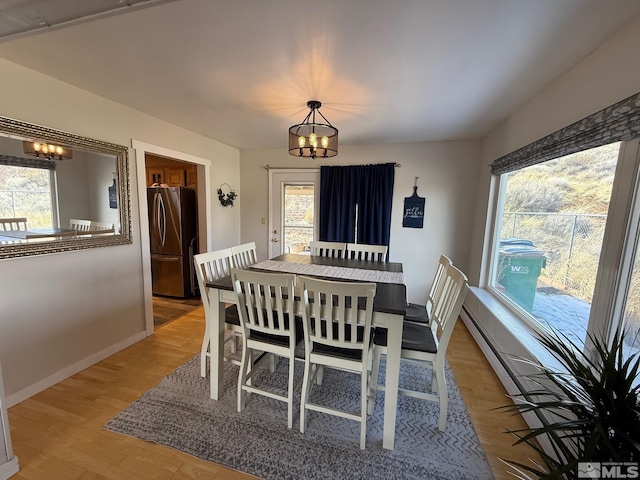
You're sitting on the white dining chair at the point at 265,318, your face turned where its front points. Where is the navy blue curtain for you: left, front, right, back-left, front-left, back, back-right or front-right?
front

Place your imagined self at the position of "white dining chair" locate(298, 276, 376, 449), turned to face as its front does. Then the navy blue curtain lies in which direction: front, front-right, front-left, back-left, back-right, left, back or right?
front

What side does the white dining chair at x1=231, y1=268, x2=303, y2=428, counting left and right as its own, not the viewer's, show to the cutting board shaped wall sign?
front

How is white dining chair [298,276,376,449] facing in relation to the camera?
away from the camera

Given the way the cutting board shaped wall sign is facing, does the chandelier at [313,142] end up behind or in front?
in front

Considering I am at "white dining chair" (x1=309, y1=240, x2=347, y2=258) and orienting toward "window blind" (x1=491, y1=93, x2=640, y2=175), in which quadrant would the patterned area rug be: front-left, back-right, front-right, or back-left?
front-right

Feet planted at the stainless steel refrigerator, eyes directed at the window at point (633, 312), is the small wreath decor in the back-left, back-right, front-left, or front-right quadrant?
front-left

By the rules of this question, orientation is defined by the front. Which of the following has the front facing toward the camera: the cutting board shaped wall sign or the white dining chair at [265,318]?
the cutting board shaped wall sign

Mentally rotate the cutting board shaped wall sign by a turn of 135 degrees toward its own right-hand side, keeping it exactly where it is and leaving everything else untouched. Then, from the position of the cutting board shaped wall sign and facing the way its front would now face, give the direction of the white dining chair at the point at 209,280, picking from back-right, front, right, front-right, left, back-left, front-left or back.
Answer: left

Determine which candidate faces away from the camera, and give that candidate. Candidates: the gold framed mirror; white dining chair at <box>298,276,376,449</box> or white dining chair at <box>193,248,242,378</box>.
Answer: white dining chair at <box>298,276,376,449</box>

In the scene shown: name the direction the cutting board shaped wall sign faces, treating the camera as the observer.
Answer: facing the viewer

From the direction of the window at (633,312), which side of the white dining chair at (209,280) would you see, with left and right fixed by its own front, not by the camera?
front

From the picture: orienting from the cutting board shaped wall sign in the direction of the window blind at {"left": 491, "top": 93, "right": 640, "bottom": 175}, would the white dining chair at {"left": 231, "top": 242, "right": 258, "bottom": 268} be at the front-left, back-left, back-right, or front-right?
front-right

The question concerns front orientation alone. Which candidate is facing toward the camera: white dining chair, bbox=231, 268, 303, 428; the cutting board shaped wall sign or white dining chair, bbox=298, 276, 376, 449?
the cutting board shaped wall sign

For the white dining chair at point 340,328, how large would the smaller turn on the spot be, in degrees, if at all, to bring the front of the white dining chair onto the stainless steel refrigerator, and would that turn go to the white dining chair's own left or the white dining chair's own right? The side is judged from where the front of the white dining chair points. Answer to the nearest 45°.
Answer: approximately 45° to the white dining chair's own left

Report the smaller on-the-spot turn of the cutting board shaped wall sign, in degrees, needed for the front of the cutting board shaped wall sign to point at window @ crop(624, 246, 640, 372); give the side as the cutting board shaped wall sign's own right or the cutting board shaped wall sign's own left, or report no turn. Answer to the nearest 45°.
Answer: approximately 45° to the cutting board shaped wall sign's own left

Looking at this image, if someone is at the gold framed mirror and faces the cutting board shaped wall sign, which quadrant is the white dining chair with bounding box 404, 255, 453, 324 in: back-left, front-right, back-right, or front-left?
front-right

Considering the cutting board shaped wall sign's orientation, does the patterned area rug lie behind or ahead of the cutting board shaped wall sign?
ahead
